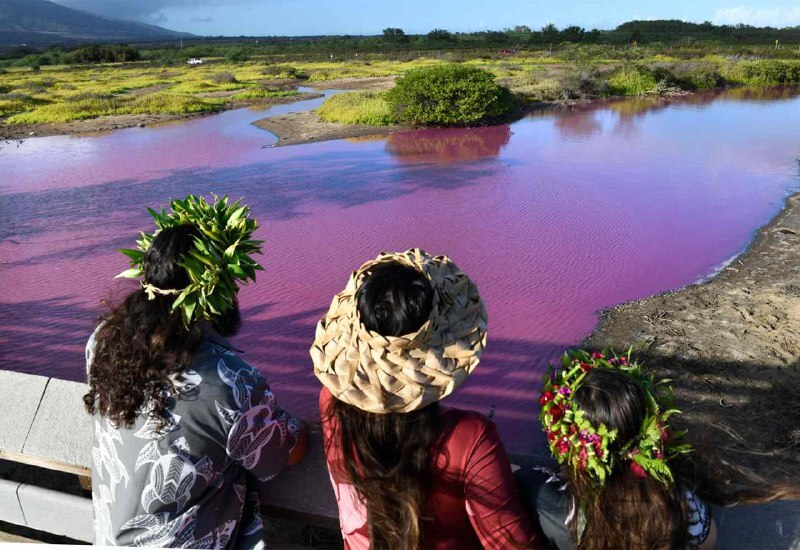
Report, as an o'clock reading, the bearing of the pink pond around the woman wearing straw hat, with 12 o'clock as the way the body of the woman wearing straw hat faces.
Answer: The pink pond is roughly at 12 o'clock from the woman wearing straw hat.

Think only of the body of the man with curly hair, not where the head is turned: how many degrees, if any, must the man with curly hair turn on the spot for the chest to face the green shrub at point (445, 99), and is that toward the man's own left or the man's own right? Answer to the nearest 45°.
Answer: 0° — they already face it

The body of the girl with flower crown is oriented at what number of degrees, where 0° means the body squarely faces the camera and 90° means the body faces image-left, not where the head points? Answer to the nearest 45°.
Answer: approximately 180°

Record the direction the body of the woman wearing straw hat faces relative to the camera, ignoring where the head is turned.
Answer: away from the camera

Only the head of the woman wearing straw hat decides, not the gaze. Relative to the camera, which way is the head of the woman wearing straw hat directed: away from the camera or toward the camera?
away from the camera

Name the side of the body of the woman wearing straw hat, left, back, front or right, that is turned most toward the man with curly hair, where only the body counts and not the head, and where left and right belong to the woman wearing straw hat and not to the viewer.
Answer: left

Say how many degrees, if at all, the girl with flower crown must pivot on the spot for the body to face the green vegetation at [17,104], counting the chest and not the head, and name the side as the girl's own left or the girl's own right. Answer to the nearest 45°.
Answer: approximately 45° to the girl's own left

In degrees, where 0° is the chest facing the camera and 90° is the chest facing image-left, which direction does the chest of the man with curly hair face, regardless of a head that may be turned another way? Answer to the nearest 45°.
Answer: approximately 225°

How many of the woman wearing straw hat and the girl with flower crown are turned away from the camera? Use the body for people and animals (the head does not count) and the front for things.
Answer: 2

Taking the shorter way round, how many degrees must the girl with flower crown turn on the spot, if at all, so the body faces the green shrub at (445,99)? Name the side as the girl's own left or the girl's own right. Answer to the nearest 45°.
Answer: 0° — they already face it

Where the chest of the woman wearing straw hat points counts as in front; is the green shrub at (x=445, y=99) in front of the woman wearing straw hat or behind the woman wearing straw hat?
in front

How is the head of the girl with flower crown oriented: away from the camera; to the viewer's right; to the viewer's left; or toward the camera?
away from the camera
